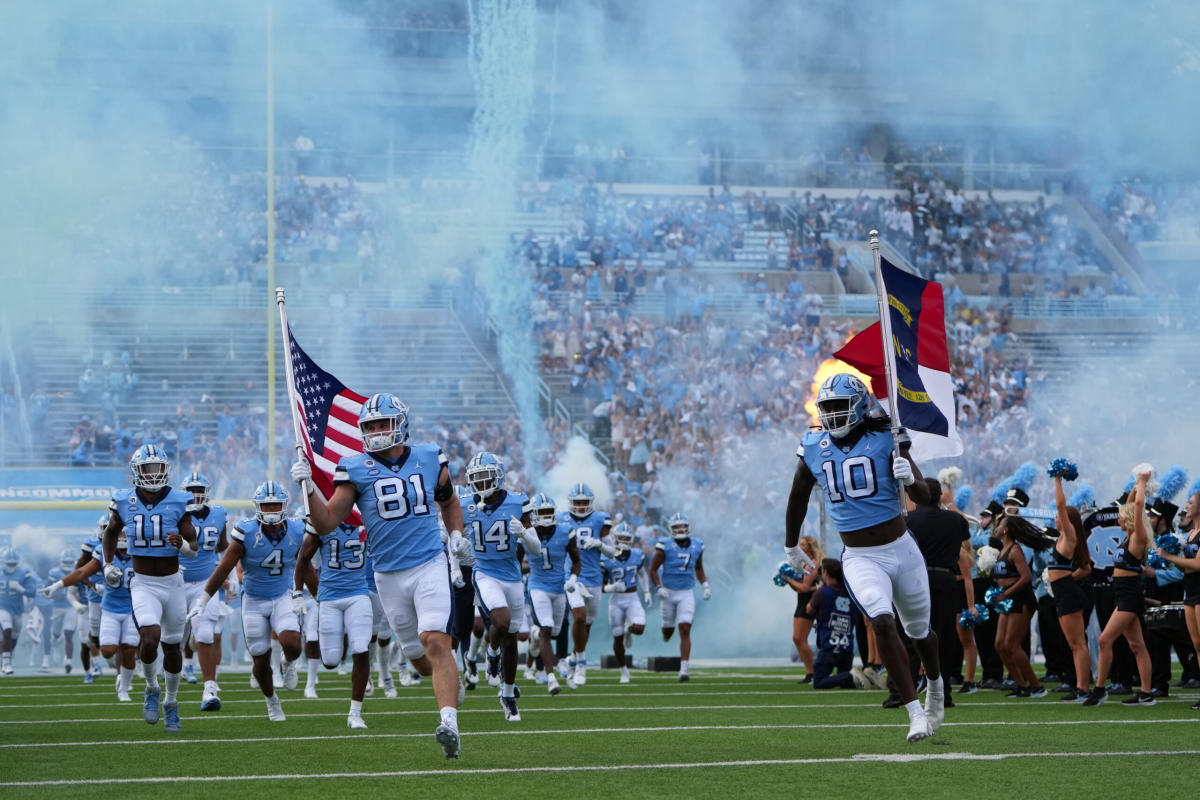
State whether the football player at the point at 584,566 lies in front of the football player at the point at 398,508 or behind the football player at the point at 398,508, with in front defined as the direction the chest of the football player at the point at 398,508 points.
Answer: behind

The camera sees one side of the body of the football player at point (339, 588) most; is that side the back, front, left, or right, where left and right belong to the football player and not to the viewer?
front

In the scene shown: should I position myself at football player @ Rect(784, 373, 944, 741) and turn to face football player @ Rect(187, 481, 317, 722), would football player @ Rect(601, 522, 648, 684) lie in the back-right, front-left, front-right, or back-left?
front-right

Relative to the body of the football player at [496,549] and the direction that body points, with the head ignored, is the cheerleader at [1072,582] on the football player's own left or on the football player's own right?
on the football player's own left

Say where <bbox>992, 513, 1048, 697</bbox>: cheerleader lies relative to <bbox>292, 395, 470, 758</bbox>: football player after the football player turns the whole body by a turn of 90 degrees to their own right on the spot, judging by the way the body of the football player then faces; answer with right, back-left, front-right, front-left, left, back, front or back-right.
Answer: back-right

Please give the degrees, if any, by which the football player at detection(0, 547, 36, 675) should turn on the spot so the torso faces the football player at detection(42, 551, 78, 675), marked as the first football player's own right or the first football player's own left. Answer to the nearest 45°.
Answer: approximately 135° to the first football player's own left

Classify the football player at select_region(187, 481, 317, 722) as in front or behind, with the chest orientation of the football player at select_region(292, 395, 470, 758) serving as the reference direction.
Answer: behind

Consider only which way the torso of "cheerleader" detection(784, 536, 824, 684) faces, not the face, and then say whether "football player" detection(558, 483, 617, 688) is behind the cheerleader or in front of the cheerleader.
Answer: in front

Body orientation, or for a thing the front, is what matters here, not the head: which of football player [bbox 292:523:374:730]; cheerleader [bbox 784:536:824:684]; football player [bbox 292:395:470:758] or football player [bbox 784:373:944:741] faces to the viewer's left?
the cheerleader

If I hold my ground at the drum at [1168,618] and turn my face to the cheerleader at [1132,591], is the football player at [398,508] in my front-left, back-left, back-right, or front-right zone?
front-right

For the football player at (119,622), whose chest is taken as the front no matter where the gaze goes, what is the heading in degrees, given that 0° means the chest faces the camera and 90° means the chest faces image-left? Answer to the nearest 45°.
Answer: approximately 0°

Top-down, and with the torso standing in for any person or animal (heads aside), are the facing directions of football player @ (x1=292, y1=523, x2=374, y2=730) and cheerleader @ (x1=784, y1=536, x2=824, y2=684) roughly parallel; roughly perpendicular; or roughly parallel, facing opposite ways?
roughly perpendicular

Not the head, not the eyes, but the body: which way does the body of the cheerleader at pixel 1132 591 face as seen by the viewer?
to the viewer's left
